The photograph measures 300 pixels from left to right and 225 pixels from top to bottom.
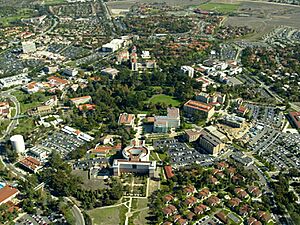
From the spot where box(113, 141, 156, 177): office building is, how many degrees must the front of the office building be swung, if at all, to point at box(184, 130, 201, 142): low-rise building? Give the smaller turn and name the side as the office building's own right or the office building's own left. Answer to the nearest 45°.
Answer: approximately 135° to the office building's own left

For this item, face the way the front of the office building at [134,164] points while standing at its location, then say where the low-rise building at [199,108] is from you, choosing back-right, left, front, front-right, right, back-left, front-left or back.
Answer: back-left

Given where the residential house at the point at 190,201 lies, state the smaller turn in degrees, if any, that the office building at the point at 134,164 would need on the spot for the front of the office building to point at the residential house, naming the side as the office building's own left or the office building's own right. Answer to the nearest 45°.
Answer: approximately 45° to the office building's own left

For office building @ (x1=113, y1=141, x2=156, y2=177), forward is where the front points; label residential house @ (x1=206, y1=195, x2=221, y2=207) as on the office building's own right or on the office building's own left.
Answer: on the office building's own left

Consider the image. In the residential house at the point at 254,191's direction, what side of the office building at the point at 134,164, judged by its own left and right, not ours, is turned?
left

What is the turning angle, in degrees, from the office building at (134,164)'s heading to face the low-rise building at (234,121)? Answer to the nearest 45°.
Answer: approximately 135° to its left

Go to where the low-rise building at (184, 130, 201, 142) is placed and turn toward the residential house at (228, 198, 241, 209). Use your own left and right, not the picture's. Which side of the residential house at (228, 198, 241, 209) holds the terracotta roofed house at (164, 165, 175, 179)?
right

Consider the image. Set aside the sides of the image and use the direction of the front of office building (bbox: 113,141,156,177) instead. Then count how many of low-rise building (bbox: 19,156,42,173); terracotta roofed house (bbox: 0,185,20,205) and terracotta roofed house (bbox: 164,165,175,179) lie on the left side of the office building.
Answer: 1

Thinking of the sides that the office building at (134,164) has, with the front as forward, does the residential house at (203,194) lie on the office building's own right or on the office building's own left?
on the office building's own left

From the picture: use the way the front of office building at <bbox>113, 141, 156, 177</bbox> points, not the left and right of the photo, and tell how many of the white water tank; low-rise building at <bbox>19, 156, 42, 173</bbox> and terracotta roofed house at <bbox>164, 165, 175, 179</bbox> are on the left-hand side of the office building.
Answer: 1
